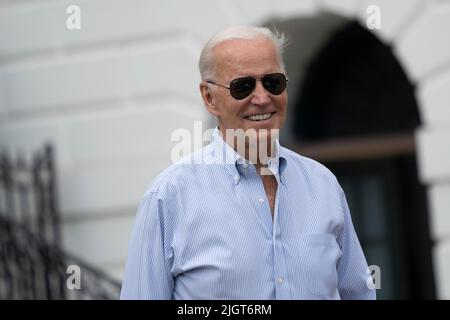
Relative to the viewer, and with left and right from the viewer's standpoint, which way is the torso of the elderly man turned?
facing the viewer and to the right of the viewer

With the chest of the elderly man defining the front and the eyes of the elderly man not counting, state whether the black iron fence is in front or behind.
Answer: behind

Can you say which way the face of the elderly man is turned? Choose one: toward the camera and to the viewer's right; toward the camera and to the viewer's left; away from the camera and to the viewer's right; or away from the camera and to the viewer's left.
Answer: toward the camera and to the viewer's right
